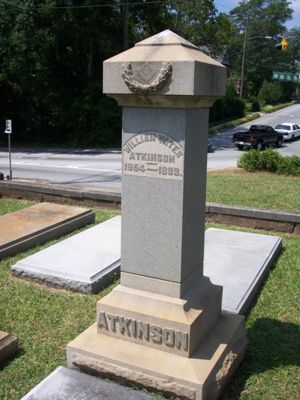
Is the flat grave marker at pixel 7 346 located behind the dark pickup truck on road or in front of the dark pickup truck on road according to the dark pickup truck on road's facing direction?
behind

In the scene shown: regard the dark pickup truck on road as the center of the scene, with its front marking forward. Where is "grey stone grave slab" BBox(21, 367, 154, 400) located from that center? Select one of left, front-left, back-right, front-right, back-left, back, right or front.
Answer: back-right

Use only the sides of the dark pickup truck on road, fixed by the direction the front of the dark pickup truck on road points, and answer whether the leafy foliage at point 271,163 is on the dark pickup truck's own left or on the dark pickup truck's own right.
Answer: on the dark pickup truck's own right

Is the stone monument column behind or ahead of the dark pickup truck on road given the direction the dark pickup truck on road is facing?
behind

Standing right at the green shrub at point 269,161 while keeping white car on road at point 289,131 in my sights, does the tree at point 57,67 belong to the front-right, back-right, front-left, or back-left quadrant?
front-left

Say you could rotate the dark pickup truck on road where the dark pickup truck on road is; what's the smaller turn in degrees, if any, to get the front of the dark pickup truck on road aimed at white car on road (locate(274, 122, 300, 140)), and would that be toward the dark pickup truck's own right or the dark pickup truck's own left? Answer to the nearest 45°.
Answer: approximately 45° to the dark pickup truck's own left

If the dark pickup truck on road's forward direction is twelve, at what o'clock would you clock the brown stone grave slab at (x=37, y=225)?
The brown stone grave slab is roughly at 5 o'clock from the dark pickup truck on road.

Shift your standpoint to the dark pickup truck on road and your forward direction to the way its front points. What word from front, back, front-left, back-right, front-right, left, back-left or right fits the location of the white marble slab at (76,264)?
back-right

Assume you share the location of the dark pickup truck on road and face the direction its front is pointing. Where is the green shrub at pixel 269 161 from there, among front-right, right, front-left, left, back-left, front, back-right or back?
back-right

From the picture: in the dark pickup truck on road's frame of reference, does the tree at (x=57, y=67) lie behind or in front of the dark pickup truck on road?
behind

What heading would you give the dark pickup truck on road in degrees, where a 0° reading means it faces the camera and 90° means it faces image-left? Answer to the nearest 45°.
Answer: approximately 225°

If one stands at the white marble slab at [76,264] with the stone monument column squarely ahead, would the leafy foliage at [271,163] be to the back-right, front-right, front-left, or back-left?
back-left

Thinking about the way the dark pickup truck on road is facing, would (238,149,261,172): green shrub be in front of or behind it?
behind
